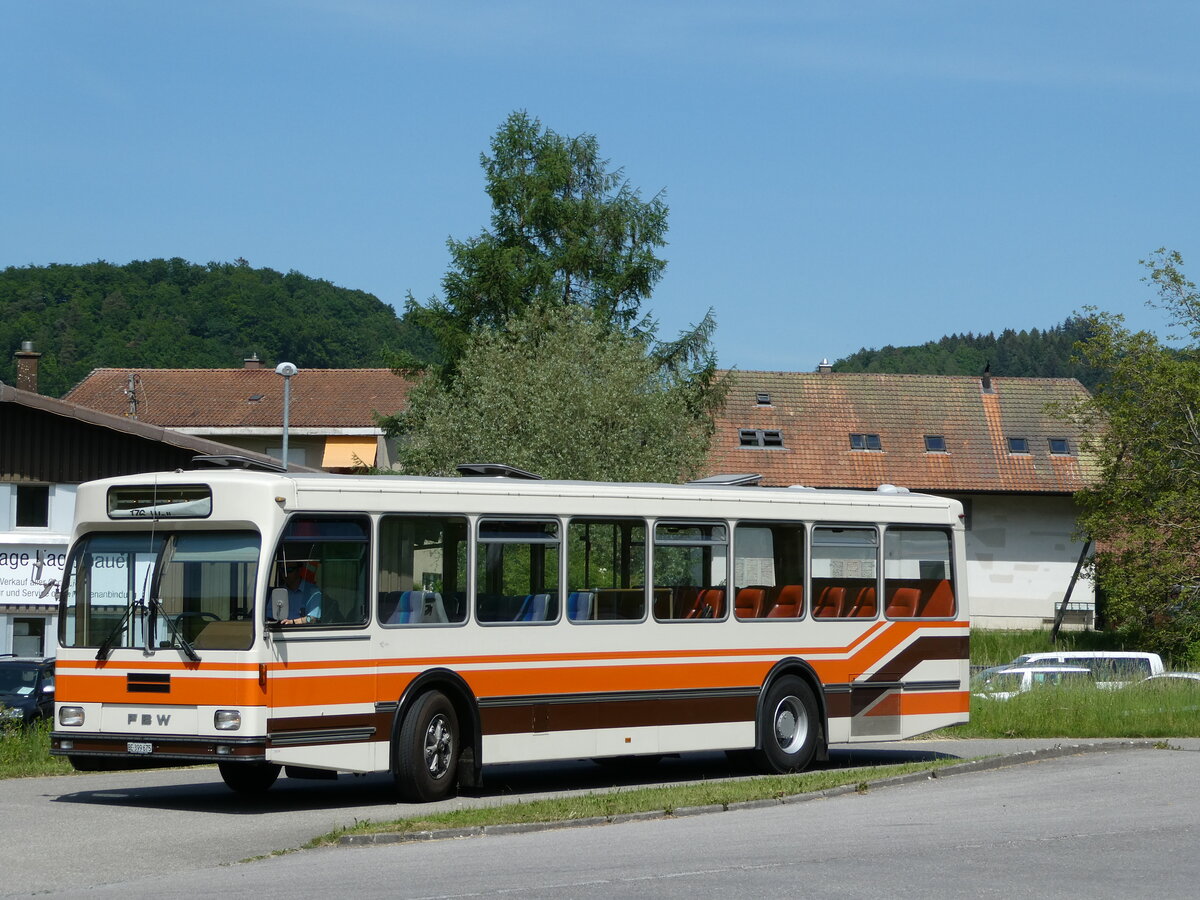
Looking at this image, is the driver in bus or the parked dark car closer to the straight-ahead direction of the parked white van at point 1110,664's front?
the parked dark car

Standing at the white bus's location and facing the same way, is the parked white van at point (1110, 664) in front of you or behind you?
behind

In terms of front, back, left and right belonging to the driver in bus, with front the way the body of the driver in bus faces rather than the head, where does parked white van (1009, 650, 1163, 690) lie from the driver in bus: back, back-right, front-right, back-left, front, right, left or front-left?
back

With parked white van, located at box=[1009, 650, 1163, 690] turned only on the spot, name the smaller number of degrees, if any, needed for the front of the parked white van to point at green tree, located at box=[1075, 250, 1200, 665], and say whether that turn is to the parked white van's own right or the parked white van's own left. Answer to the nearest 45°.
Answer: approximately 90° to the parked white van's own right

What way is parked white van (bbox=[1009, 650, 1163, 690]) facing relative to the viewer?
to the viewer's left

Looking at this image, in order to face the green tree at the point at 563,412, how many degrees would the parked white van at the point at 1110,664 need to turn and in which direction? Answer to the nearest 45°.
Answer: approximately 45° to its right

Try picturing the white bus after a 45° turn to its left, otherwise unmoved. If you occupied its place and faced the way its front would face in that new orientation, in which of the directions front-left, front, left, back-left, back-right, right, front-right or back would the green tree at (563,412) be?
back

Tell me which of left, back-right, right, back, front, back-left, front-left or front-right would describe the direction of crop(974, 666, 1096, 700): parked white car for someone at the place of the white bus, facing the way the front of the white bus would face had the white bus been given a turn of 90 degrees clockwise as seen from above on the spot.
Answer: right

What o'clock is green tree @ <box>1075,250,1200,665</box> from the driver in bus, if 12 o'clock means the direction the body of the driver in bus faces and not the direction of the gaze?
The green tree is roughly at 6 o'clock from the driver in bus.

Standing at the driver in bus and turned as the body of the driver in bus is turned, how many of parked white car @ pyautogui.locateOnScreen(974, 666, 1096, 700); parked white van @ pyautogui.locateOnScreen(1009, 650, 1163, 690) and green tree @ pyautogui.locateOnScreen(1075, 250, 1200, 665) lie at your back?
3
